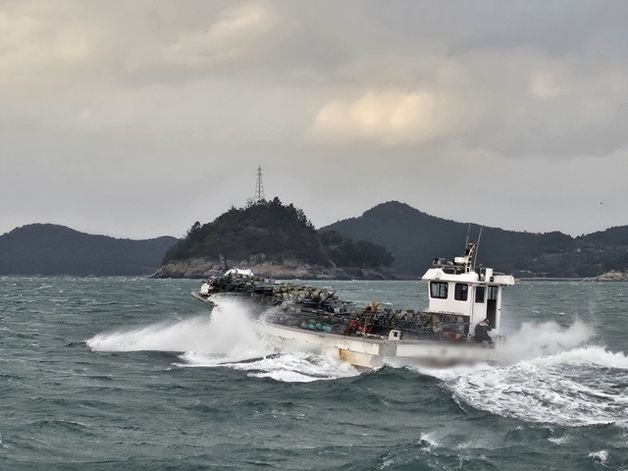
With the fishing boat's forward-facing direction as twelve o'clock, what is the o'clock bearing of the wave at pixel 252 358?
The wave is roughly at 12 o'clock from the fishing boat.

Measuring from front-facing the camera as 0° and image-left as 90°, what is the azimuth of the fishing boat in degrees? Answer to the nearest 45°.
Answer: approximately 90°
